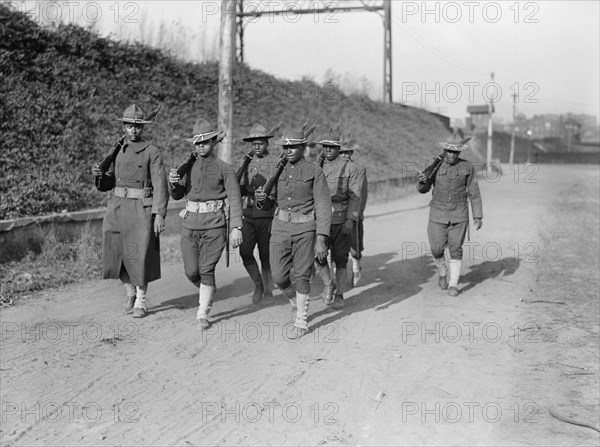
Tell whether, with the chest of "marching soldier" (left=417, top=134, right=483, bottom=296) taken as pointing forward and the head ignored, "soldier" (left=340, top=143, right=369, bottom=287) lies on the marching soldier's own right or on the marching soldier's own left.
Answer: on the marching soldier's own right

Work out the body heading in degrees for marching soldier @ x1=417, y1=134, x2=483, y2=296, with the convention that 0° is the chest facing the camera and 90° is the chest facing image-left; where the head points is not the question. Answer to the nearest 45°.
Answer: approximately 0°

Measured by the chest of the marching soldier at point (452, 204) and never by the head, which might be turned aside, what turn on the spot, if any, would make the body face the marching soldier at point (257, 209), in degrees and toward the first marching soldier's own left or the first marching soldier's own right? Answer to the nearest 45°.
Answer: approximately 45° to the first marching soldier's own right

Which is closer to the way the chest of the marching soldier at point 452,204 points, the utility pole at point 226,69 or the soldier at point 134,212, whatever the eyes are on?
the soldier

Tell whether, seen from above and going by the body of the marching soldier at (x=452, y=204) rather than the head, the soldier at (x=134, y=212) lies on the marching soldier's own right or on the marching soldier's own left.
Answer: on the marching soldier's own right

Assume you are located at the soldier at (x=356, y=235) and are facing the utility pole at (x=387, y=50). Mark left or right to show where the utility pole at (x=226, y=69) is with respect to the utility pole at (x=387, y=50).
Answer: left

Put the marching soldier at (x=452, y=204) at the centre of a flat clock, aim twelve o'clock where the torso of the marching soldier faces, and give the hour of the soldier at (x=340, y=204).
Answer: The soldier is roughly at 2 o'clock from the marching soldier.

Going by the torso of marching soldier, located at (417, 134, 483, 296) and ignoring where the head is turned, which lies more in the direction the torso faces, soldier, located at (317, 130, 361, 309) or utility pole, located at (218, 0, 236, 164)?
the soldier

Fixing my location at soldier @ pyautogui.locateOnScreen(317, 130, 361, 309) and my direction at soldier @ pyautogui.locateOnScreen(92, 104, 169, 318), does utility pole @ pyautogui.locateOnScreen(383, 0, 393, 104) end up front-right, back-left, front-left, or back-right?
back-right

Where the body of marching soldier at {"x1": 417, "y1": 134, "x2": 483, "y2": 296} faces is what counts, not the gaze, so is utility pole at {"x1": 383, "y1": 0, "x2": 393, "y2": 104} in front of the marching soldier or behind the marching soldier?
behind
